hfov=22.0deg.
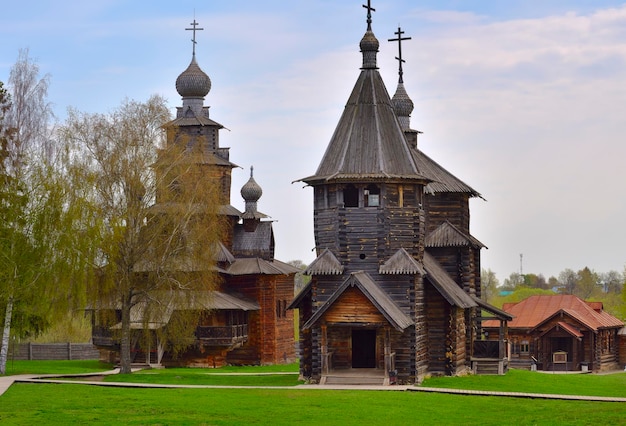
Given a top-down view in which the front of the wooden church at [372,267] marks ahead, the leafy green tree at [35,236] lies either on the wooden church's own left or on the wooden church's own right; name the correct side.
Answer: on the wooden church's own right

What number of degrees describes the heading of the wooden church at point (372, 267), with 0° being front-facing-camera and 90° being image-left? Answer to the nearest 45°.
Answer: approximately 0°

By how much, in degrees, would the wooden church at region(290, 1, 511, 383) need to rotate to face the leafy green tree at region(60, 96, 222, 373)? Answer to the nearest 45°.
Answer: approximately 90° to its right
